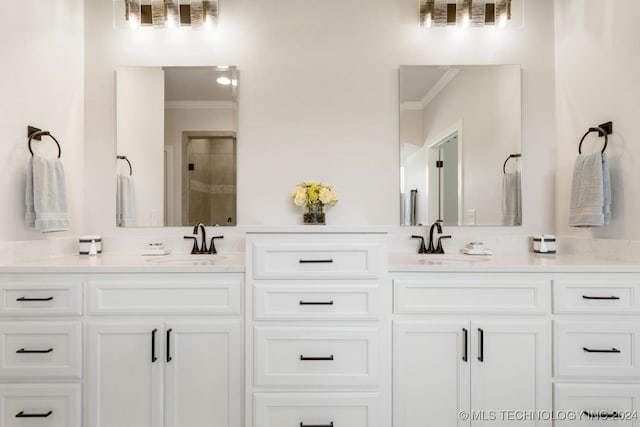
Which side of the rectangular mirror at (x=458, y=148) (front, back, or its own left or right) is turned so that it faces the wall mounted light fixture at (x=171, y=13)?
right

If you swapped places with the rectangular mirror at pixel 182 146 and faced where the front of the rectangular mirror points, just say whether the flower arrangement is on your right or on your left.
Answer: on your left

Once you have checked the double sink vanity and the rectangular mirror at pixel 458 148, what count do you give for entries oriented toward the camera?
2

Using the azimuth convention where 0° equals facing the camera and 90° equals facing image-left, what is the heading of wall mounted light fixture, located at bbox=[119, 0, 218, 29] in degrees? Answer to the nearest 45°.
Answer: approximately 0°

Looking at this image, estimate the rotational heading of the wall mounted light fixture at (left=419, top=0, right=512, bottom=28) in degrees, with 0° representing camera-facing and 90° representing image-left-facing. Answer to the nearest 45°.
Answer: approximately 0°

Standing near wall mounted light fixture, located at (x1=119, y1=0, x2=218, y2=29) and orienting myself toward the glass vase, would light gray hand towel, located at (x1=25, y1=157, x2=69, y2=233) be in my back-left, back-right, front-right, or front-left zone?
back-right
